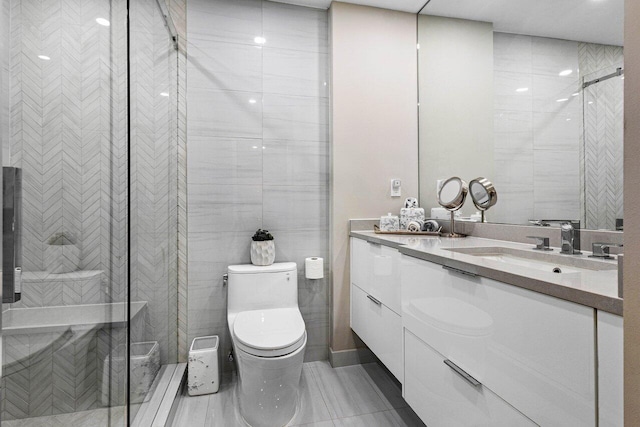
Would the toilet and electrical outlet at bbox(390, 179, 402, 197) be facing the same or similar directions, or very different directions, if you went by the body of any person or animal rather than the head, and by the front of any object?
same or similar directions

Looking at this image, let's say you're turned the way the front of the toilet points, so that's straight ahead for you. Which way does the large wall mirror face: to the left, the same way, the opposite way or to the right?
to the right

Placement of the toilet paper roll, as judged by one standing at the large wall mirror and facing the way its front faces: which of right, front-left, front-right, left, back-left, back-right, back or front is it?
front-right

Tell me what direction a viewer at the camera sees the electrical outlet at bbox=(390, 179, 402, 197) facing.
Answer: facing the viewer

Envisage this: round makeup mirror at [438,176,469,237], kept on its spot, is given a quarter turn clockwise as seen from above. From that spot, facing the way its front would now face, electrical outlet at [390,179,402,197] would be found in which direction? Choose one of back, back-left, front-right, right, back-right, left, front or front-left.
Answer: front

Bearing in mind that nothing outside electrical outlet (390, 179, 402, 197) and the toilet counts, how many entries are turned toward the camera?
2

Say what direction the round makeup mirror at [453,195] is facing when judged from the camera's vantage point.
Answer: facing the viewer and to the left of the viewer

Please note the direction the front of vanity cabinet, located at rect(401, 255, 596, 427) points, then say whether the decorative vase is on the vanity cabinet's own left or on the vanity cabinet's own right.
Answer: on the vanity cabinet's own right

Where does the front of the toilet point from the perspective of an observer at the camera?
facing the viewer
